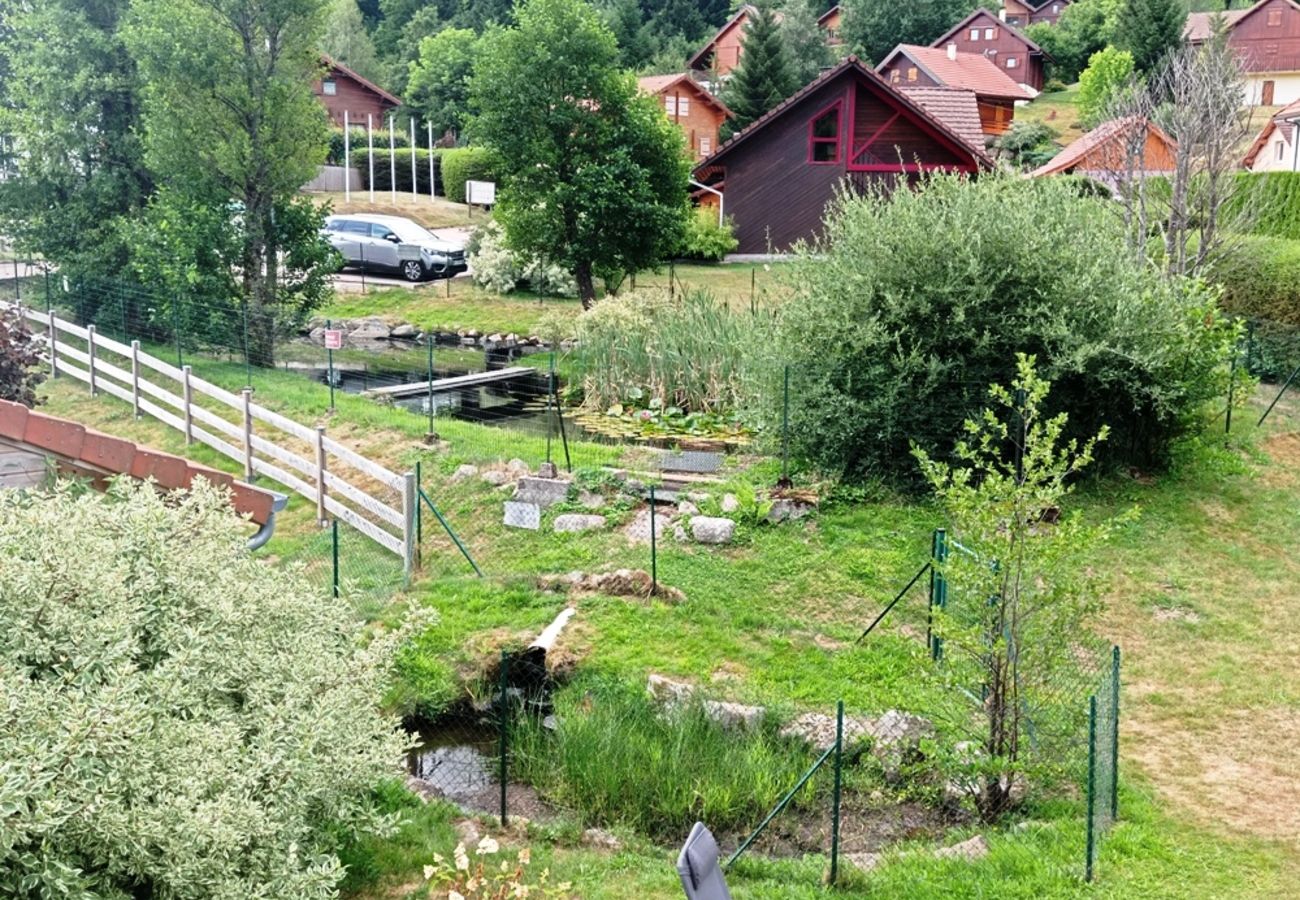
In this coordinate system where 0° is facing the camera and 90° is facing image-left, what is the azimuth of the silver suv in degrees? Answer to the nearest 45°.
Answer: approximately 315°

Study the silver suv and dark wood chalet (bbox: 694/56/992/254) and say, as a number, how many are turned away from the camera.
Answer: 0

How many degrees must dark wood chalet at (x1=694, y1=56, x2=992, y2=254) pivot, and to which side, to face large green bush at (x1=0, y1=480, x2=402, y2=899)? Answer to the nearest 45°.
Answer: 0° — it already faces it

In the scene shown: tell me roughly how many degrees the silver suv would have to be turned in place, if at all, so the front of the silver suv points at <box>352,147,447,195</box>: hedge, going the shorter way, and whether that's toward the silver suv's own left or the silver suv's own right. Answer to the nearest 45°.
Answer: approximately 135° to the silver suv's own left

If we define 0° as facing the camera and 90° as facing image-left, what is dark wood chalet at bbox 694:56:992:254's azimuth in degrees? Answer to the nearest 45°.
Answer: approximately 0°

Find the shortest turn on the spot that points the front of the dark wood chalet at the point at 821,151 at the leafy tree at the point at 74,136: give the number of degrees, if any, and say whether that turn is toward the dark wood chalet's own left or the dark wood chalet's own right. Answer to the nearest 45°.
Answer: approximately 45° to the dark wood chalet's own right

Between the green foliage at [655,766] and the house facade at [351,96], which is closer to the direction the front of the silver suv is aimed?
the green foliage

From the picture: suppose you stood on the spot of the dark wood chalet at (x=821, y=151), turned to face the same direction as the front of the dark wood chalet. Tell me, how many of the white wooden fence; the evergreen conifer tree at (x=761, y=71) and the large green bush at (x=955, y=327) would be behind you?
1

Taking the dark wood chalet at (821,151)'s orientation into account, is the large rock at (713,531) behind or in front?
in front

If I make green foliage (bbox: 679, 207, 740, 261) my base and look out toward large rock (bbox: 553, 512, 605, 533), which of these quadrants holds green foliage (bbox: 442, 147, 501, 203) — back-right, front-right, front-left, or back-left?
back-right

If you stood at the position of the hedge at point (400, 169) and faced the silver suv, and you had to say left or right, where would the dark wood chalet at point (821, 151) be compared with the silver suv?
left

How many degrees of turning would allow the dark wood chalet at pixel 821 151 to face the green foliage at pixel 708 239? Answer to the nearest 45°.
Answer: approximately 90° to its right

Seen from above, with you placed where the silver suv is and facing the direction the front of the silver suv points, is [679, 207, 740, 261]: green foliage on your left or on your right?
on your left
